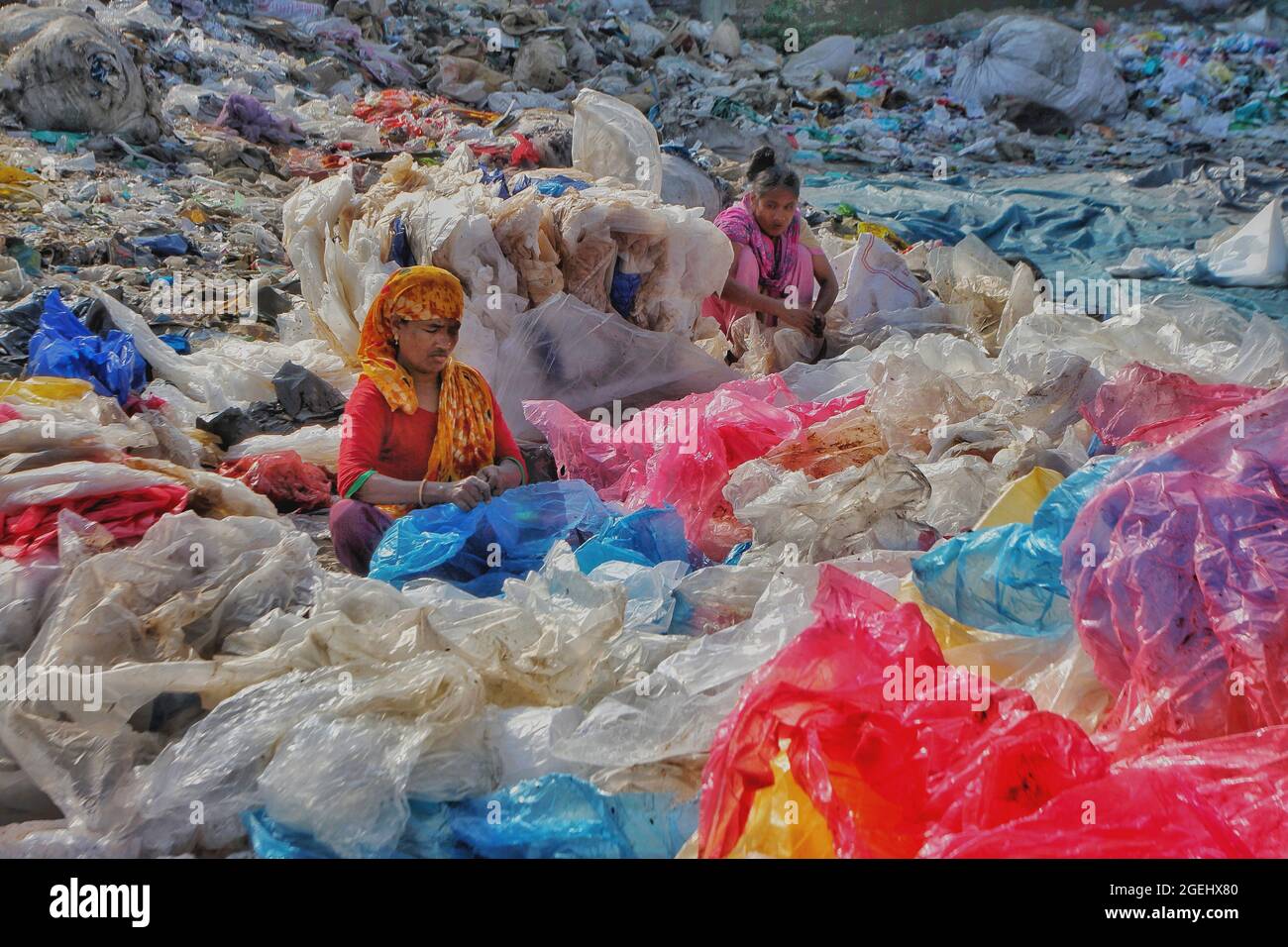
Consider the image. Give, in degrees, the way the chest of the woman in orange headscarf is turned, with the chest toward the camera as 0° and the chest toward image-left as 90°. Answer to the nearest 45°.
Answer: approximately 315°

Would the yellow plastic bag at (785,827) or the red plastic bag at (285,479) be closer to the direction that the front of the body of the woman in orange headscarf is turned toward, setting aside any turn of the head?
the yellow plastic bag

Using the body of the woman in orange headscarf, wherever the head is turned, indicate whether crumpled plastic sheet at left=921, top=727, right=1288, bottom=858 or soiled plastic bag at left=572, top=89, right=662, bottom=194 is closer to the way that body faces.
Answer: the crumpled plastic sheet

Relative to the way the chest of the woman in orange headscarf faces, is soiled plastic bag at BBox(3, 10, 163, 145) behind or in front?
behind

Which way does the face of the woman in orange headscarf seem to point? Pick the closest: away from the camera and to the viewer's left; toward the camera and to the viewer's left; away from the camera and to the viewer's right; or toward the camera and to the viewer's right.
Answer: toward the camera and to the viewer's right
